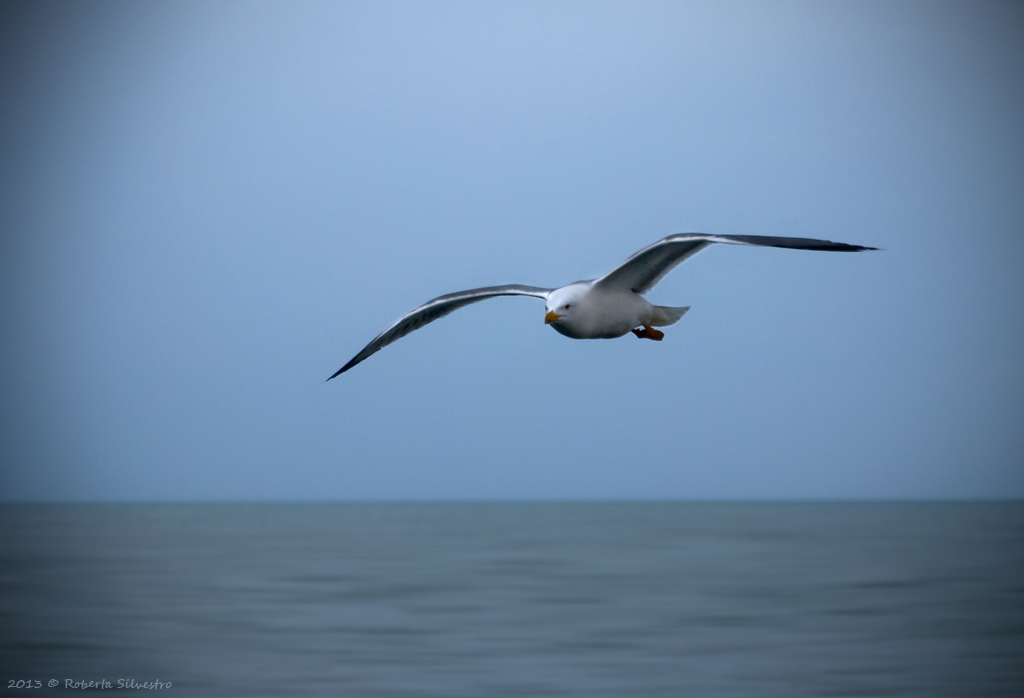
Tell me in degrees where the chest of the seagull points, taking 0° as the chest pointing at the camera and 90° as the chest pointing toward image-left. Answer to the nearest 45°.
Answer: approximately 45°
